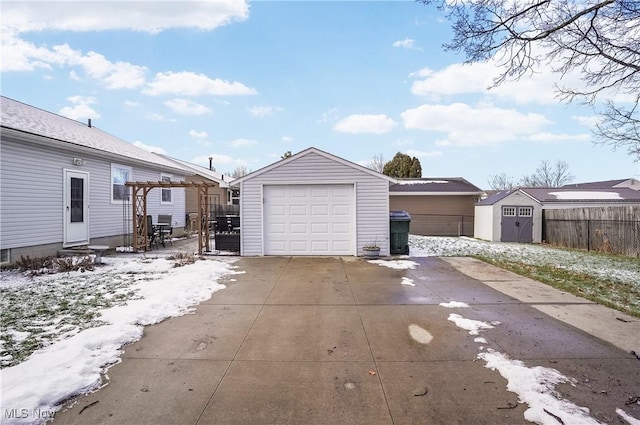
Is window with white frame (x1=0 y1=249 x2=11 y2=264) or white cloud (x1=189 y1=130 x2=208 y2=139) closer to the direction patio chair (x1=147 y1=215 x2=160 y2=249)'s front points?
the white cloud

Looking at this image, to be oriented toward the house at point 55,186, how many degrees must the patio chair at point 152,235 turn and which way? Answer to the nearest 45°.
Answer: approximately 135° to its right

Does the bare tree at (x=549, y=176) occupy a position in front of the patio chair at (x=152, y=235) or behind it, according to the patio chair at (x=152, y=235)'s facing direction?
in front

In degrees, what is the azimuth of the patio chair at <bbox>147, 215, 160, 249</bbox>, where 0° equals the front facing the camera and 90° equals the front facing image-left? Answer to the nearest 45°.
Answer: approximately 270°

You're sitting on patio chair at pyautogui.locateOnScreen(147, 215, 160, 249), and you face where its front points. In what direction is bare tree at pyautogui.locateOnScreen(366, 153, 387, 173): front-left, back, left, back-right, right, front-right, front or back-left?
front-left

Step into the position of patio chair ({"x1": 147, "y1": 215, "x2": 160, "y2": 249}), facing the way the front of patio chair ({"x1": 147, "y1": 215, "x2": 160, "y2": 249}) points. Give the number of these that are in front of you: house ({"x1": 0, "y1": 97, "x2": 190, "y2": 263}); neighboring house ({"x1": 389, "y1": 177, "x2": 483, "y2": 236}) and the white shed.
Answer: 2

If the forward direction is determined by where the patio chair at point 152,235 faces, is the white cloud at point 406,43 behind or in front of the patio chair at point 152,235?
in front

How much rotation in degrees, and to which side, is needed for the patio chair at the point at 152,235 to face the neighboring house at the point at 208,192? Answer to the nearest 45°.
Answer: approximately 90° to its left

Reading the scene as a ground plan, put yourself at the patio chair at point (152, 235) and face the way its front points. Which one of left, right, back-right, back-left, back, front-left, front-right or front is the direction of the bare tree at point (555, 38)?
front-right

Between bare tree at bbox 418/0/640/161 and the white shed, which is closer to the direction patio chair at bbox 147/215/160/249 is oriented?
the white shed

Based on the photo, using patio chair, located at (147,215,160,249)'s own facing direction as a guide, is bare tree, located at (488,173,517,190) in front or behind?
in front

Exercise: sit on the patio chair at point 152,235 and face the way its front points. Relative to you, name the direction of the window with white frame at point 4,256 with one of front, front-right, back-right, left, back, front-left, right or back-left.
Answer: back-right
